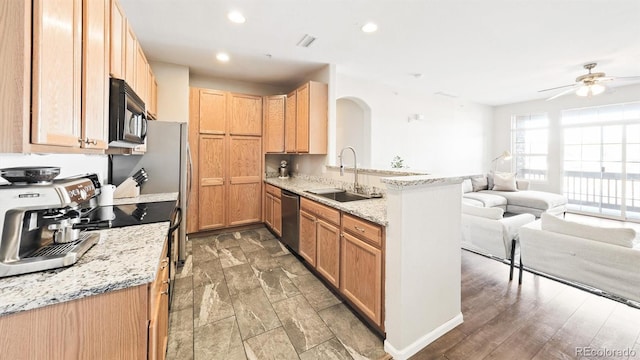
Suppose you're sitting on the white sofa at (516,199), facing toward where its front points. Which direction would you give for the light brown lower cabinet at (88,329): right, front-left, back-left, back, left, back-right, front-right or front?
front-right

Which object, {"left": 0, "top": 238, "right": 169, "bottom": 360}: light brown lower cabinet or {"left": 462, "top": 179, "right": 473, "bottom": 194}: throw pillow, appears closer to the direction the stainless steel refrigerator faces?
the throw pillow

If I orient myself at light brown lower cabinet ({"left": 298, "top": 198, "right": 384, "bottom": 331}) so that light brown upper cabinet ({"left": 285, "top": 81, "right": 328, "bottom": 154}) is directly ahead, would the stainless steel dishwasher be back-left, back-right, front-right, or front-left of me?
front-left

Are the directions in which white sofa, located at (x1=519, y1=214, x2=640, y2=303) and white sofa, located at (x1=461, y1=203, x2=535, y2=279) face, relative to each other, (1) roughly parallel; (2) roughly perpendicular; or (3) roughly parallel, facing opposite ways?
roughly parallel

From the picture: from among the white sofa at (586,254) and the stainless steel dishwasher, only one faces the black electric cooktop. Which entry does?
the stainless steel dishwasher

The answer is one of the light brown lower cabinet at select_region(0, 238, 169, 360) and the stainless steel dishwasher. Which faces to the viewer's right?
the light brown lower cabinet

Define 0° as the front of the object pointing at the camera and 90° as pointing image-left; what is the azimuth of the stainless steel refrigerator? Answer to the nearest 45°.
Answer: approximately 270°

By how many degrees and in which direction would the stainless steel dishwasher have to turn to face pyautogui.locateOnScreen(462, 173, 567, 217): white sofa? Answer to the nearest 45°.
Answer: approximately 135° to its left

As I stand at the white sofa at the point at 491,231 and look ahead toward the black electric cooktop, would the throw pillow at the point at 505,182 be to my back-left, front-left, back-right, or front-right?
back-right

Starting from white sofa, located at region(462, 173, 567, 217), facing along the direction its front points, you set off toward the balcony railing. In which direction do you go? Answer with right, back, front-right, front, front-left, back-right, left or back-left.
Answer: left

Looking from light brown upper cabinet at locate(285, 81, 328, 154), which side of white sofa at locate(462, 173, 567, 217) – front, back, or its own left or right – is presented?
right

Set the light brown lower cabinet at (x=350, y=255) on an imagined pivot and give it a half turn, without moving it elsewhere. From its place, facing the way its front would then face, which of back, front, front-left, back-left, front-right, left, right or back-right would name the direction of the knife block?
back-left

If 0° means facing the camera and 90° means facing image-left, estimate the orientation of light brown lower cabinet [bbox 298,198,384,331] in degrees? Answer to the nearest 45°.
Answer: approximately 45°

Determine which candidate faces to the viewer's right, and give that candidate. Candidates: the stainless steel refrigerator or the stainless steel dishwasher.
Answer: the stainless steel refrigerator

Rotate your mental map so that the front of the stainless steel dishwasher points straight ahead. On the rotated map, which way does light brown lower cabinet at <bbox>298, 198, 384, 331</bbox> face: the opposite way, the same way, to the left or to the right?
the same way

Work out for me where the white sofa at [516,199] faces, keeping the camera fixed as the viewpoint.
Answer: facing the viewer and to the right of the viewer
